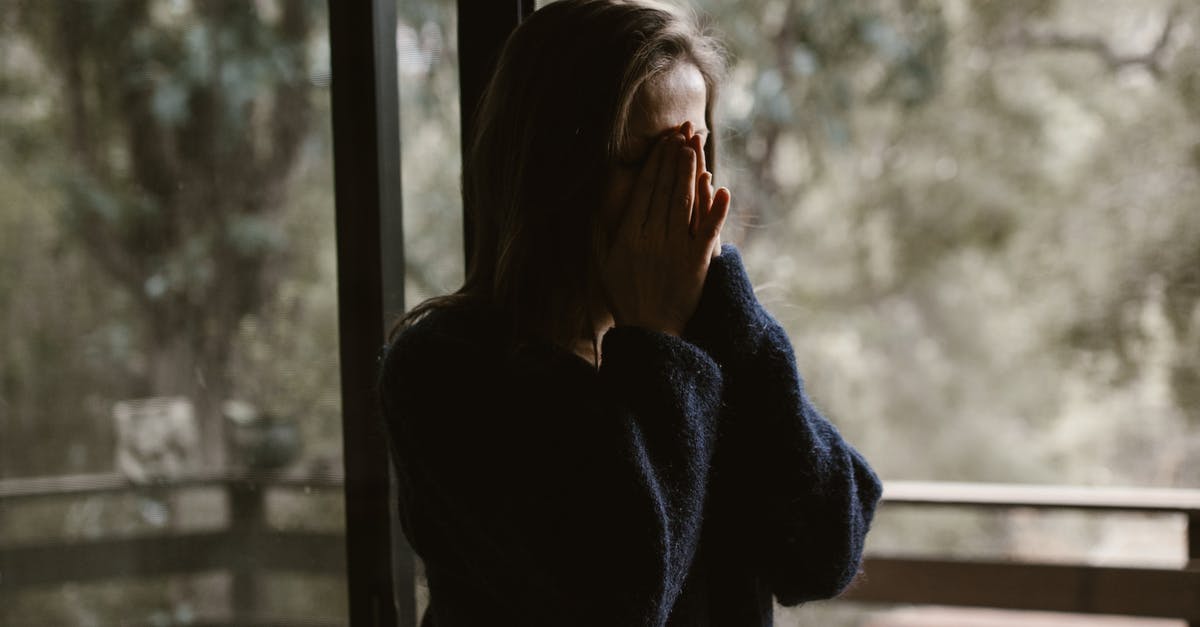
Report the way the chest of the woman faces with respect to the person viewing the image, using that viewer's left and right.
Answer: facing the viewer and to the right of the viewer
